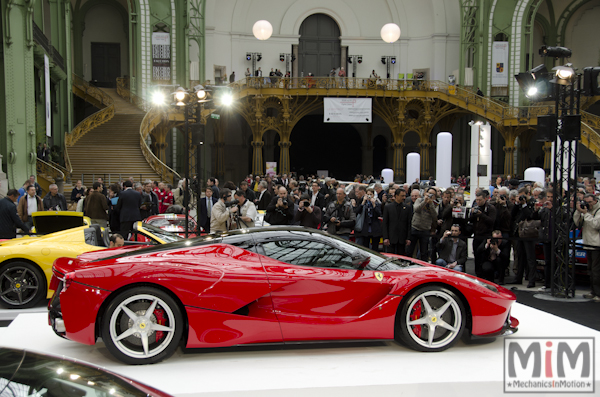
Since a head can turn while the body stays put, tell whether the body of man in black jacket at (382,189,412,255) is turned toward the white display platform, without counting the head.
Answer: yes

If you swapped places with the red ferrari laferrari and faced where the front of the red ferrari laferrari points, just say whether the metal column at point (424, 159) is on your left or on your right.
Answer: on your left

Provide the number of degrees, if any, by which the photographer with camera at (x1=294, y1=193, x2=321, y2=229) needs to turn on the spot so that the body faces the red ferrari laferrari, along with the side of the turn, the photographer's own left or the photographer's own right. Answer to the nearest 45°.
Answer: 0° — they already face it

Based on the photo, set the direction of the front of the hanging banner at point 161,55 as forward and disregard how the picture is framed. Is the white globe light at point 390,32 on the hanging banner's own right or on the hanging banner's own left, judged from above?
on the hanging banner's own left

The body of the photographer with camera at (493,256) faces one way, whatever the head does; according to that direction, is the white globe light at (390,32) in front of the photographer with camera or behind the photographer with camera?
behind

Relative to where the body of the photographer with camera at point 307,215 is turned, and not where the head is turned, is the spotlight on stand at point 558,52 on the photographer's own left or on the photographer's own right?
on the photographer's own left

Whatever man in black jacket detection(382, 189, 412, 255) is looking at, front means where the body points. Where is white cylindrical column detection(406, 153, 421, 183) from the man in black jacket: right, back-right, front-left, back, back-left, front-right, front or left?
back

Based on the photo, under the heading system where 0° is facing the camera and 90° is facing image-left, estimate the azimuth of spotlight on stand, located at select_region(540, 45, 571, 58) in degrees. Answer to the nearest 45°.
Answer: approximately 90°
